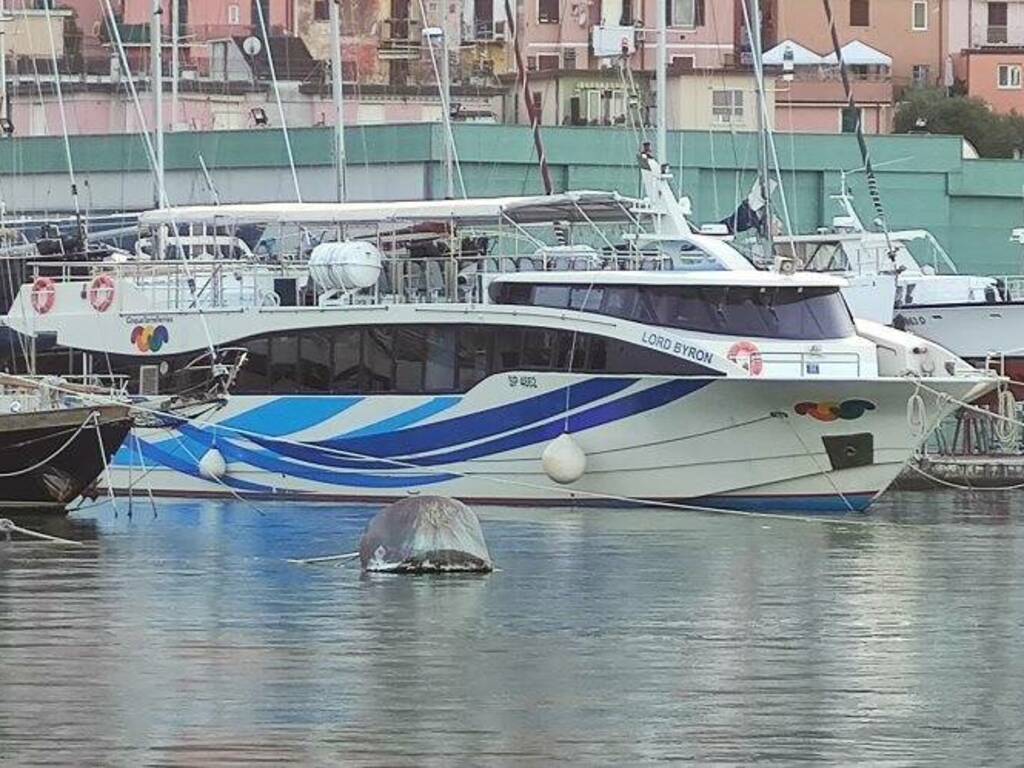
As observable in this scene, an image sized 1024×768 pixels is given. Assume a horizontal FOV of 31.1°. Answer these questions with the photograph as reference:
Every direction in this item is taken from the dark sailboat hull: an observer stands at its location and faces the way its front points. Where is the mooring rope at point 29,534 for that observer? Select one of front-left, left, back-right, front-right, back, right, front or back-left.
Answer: right

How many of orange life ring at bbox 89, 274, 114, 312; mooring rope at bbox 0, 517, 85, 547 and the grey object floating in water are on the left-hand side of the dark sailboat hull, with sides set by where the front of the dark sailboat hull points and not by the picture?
1

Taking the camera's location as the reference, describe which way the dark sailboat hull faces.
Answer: facing to the right of the viewer

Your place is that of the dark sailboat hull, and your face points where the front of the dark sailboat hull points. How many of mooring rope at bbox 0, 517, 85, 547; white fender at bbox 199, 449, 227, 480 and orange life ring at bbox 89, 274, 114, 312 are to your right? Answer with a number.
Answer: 1

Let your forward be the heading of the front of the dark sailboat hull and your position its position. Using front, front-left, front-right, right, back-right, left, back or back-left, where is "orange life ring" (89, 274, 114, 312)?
left

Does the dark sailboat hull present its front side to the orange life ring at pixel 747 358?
yes

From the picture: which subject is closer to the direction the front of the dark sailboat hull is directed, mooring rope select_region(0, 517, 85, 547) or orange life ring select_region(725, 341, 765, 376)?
the orange life ring

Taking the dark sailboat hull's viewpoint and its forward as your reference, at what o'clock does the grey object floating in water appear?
The grey object floating in water is roughly at 2 o'clock from the dark sailboat hull.
